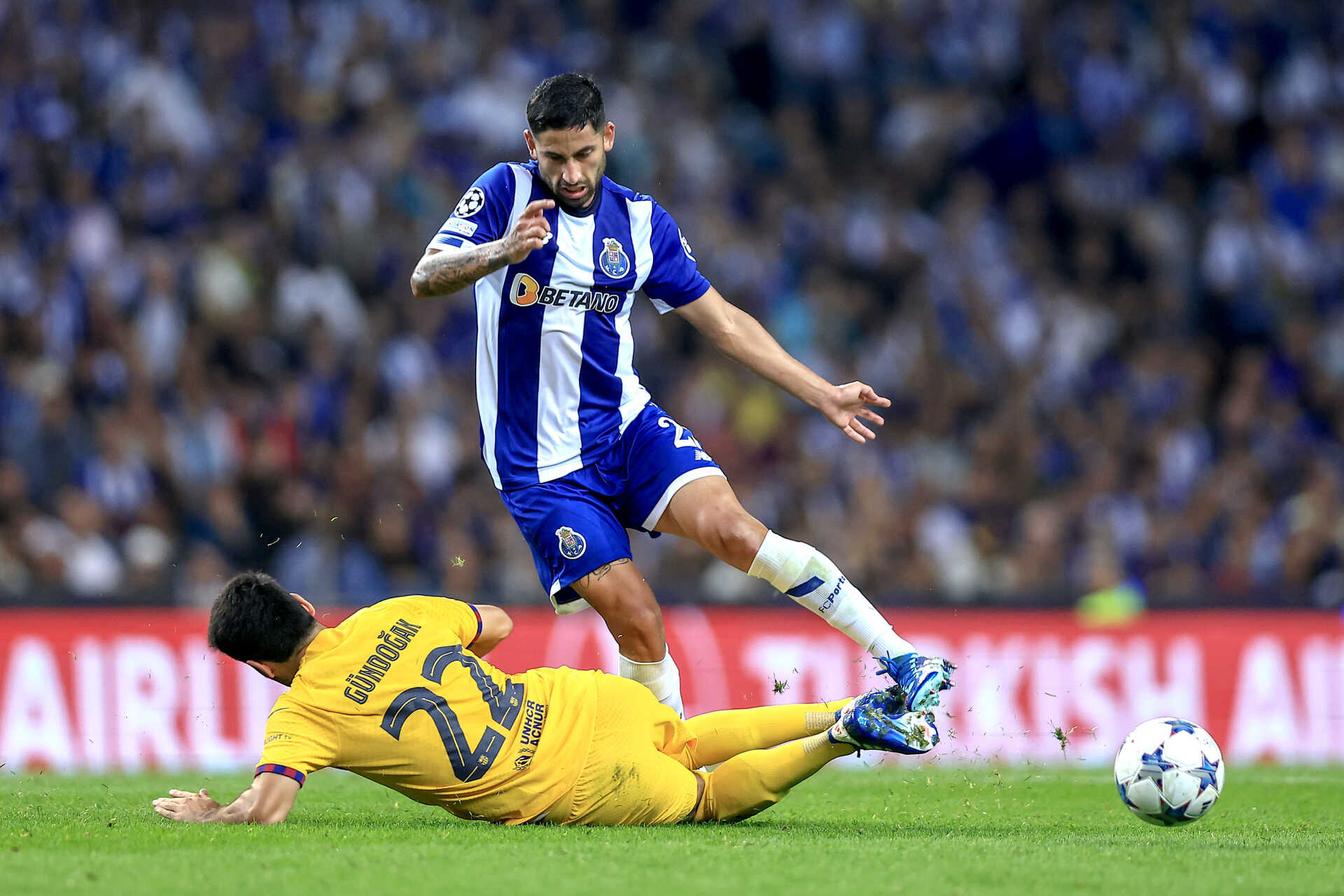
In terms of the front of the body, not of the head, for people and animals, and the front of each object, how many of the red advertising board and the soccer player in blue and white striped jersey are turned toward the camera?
2

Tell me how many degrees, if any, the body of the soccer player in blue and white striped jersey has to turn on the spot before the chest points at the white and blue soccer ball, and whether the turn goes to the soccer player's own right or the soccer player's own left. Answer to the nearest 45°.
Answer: approximately 90° to the soccer player's own left

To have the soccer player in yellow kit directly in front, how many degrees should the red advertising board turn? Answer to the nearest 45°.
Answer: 0° — it already faces them

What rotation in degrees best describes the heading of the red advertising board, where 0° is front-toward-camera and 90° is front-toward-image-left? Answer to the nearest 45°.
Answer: approximately 0°

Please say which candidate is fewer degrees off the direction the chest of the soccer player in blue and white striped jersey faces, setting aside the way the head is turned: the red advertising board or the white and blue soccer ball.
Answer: the white and blue soccer ball

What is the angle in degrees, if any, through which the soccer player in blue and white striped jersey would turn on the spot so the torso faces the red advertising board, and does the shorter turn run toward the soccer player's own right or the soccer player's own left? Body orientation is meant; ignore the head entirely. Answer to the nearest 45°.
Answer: approximately 180°
